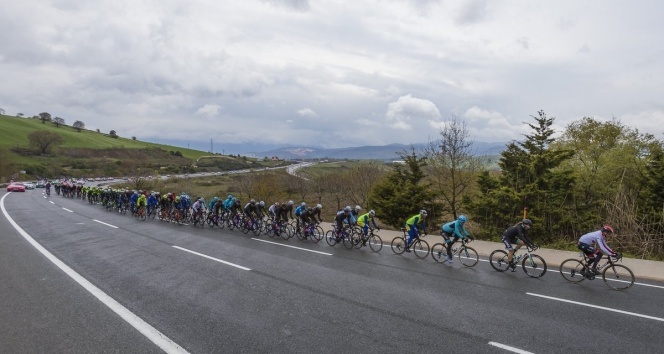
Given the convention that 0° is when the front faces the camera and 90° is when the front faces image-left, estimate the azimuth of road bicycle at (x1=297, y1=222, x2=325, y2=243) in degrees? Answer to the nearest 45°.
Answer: approximately 315°

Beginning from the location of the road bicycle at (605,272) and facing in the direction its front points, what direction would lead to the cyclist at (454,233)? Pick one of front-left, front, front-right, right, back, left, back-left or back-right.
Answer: back

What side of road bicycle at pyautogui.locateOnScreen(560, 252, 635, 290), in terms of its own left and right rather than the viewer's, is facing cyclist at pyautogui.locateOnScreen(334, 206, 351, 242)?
back

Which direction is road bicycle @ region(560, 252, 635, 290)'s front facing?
to the viewer's right

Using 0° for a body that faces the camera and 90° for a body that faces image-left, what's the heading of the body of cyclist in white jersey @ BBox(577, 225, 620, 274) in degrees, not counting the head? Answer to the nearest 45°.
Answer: approximately 270°

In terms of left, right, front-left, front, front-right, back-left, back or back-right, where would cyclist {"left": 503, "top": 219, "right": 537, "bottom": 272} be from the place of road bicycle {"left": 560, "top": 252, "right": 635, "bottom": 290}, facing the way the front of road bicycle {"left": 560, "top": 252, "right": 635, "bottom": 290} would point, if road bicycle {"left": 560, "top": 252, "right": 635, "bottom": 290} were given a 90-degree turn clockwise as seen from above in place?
right

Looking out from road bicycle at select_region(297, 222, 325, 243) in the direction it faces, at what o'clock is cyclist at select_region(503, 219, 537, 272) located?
The cyclist is roughly at 12 o'clock from the road bicycle.

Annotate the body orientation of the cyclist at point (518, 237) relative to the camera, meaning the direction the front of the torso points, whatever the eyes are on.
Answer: to the viewer's right

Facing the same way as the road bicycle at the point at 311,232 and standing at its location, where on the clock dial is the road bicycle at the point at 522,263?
the road bicycle at the point at 522,263 is roughly at 12 o'clock from the road bicycle at the point at 311,232.

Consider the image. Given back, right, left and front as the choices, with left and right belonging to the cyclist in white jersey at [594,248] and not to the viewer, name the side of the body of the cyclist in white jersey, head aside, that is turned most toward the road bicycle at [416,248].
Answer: back

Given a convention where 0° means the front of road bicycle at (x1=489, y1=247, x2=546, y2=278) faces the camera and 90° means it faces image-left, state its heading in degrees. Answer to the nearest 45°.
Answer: approximately 270°

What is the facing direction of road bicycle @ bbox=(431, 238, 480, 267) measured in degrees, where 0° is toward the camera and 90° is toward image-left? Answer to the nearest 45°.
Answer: approximately 270°

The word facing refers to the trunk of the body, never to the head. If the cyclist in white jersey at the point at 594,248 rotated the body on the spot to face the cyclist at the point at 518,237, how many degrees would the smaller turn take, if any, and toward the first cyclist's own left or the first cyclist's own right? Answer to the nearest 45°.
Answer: approximately 180°
